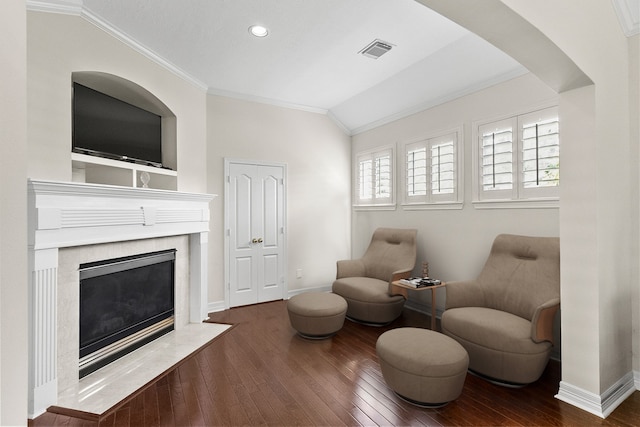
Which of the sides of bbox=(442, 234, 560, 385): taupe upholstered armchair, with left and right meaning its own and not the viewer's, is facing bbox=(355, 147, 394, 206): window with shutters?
right

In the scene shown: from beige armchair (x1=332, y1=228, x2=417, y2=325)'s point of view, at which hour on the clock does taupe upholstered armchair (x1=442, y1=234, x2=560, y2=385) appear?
The taupe upholstered armchair is roughly at 9 o'clock from the beige armchair.

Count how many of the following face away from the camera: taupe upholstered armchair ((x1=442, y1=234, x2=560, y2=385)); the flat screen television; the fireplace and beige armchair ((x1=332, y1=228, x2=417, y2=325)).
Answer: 0

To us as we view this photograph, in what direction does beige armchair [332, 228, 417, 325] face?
facing the viewer and to the left of the viewer

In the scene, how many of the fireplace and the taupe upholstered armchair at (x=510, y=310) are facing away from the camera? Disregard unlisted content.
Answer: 0

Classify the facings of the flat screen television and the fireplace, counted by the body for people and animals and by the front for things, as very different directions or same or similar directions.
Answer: same or similar directions

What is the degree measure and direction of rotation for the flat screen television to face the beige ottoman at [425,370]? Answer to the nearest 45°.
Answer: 0° — it already faces it

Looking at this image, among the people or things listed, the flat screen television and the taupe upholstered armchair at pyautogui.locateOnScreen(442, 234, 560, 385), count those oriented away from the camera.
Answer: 0

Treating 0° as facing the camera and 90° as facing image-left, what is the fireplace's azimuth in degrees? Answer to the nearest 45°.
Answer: approximately 315°

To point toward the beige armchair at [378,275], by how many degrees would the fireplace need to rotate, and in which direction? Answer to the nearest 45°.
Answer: approximately 45° to its left

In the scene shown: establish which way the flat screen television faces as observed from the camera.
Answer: facing the viewer and to the right of the viewer

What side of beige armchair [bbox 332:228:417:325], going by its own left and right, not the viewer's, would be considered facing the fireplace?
front
